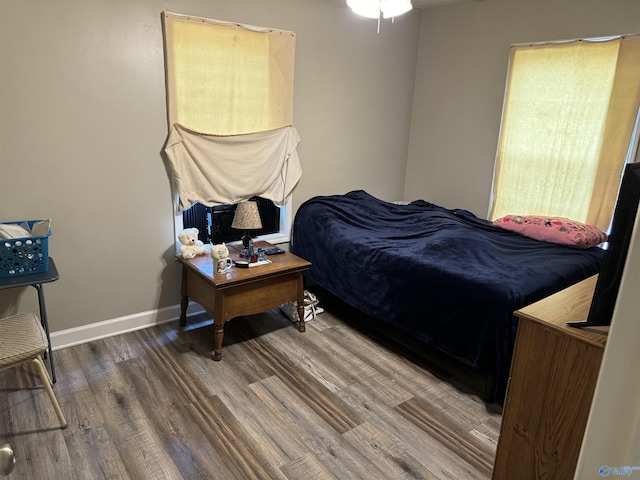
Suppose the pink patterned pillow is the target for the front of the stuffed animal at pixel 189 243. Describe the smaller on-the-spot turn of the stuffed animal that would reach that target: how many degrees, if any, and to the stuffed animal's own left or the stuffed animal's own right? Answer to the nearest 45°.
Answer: approximately 45° to the stuffed animal's own left

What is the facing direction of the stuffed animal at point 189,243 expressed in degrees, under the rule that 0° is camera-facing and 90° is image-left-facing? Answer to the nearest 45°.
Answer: approximately 315°

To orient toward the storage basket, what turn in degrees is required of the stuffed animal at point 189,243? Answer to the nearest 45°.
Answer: approximately 90° to its right
